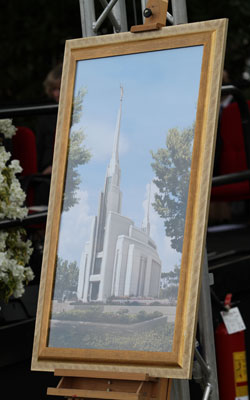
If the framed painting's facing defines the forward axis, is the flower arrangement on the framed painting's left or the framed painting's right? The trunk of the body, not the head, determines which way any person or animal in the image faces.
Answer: on its right

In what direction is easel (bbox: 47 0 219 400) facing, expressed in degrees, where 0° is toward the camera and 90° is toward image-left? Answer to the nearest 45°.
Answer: approximately 45°

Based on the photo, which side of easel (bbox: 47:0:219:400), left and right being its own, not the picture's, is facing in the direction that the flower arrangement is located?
right

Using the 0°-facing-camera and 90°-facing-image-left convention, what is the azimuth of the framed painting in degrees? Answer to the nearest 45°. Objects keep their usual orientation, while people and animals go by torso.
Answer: approximately 45°
